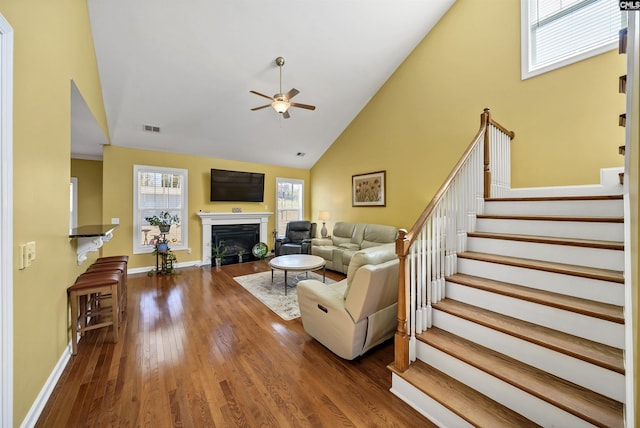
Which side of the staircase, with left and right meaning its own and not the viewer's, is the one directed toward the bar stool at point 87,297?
front

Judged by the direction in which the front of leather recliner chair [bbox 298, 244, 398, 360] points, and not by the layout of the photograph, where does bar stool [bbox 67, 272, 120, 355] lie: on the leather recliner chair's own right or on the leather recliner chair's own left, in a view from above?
on the leather recliner chair's own left

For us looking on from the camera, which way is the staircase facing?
facing the viewer and to the left of the viewer

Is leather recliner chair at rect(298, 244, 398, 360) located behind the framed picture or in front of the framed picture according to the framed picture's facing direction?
in front

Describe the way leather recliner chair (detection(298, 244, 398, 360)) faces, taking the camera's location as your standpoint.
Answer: facing away from the viewer and to the left of the viewer

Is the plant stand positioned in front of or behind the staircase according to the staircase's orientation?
in front

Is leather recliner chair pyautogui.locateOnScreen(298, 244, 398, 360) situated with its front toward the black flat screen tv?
yes

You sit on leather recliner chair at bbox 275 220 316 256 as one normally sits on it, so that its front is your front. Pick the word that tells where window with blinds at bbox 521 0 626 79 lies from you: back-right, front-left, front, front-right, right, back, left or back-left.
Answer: left

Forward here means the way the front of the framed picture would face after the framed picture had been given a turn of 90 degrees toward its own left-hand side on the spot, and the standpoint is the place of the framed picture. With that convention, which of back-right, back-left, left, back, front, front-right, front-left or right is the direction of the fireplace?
back-right

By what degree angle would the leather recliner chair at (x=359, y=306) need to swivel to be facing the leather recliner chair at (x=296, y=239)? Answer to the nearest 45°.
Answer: approximately 45° to its right

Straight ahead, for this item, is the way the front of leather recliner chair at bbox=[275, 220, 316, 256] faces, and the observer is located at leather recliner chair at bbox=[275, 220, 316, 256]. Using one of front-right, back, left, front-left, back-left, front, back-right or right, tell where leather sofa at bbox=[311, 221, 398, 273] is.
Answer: left

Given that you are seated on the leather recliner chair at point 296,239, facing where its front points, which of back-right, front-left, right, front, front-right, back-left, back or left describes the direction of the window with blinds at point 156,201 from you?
front-right

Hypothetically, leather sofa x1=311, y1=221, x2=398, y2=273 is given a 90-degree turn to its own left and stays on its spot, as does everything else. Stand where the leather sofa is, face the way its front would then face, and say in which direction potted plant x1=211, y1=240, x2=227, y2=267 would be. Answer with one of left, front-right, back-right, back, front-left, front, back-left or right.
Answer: back-right

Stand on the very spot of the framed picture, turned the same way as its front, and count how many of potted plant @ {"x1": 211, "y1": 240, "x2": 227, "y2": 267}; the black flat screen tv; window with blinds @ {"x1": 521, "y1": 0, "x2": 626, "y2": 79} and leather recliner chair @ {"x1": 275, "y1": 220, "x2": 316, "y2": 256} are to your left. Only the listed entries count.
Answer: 1
